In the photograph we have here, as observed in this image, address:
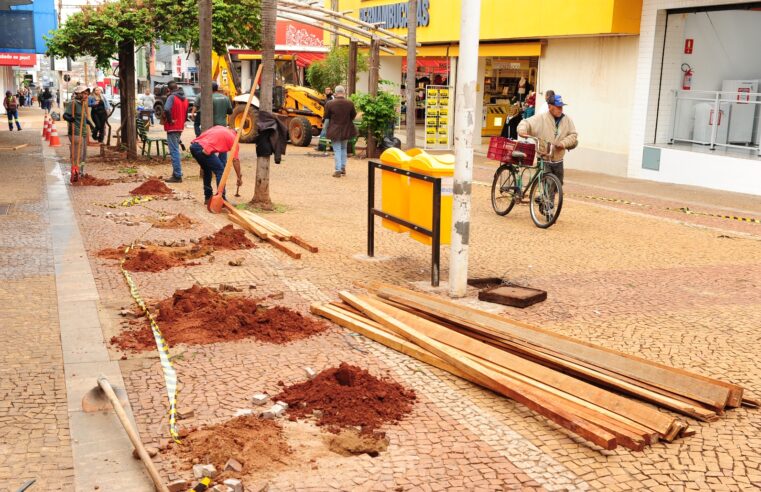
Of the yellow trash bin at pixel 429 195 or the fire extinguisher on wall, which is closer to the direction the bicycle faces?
the yellow trash bin

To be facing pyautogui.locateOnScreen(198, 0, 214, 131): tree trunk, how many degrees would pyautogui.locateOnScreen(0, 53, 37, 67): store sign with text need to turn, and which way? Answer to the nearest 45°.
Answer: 0° — it already faces it

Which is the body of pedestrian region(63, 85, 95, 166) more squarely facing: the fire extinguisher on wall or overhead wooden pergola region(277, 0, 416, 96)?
the fire extinguisher on wall
